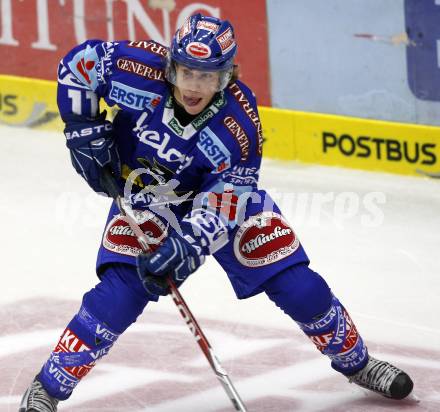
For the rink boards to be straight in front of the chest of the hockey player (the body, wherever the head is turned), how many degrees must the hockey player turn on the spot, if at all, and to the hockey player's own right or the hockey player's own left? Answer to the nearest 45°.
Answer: approximately 180°

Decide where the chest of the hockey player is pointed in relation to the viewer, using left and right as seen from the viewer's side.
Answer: facing the viewer

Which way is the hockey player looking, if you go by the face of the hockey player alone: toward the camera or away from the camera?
toward the camera

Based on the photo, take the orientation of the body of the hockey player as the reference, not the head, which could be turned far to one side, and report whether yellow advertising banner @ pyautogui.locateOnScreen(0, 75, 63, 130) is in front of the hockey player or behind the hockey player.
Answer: behind
